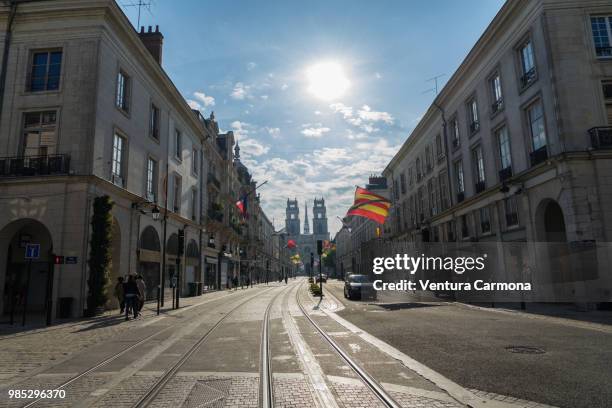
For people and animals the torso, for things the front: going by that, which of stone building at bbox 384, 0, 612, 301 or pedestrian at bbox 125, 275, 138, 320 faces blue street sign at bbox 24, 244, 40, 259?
the stone building

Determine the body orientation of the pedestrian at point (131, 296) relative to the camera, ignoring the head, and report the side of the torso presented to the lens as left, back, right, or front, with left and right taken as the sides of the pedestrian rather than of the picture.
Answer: back

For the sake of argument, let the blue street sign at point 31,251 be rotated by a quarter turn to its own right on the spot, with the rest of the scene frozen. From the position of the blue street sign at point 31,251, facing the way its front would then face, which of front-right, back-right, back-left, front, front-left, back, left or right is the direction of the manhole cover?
back-left

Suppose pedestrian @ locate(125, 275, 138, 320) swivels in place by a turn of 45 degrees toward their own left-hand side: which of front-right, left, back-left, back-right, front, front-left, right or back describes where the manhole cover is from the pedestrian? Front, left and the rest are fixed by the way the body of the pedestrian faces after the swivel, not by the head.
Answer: back

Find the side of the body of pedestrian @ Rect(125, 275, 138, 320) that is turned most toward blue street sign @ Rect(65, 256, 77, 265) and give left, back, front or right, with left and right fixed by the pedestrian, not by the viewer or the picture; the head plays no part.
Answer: left

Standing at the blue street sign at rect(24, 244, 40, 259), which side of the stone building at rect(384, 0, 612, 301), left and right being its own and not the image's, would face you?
front

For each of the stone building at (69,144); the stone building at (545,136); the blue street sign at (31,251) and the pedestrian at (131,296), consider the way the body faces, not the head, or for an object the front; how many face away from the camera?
1

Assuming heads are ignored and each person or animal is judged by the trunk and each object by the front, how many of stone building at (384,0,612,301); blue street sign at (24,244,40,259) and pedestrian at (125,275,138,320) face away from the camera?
1

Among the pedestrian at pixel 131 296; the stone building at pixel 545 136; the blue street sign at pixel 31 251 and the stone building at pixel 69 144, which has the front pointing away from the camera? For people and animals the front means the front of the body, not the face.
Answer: the pedestrian

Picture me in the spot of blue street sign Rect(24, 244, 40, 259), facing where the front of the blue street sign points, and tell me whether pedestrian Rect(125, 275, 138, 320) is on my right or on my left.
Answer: on my left

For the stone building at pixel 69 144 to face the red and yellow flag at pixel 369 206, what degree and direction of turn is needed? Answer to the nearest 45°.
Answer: approximately 45° to its left
